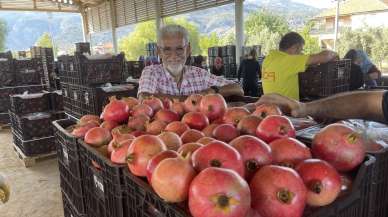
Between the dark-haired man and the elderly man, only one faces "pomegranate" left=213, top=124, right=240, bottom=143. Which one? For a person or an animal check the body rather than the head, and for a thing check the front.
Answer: the elderly man

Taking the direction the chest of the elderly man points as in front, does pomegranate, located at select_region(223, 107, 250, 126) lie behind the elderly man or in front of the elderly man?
in front

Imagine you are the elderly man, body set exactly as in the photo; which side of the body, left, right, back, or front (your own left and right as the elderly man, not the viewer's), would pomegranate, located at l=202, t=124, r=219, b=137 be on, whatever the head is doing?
front

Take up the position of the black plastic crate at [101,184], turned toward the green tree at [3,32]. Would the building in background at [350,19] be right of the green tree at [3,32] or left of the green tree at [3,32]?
right

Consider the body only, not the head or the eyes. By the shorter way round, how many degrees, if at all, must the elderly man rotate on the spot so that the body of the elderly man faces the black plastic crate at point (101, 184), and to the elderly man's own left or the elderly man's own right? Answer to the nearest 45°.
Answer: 0° — they already face it

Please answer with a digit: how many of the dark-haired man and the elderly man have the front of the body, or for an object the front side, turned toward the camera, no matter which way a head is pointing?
1

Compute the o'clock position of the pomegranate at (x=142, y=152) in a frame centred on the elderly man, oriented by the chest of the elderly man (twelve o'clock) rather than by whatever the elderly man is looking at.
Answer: The pomegranate is roughly at 12 o'clock from the elderly man.

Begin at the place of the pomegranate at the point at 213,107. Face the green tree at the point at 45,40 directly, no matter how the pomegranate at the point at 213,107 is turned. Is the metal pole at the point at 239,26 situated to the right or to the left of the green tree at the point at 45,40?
right
